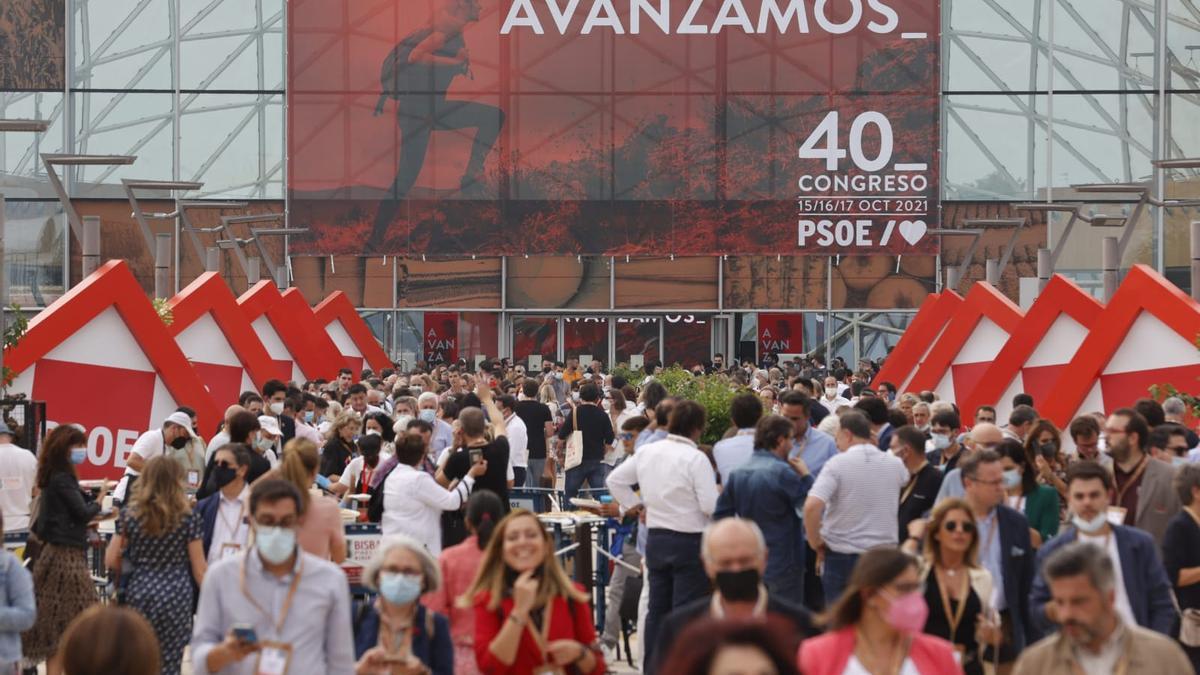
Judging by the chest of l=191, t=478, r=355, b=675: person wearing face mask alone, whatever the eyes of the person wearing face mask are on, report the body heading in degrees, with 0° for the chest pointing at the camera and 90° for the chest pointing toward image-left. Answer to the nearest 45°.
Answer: approximately 0°

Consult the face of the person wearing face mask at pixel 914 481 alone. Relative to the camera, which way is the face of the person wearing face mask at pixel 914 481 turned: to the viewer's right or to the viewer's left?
to the viewer's left

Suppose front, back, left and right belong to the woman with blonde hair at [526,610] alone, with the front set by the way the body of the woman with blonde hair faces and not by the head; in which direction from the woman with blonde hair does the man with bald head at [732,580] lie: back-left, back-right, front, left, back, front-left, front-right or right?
front-left

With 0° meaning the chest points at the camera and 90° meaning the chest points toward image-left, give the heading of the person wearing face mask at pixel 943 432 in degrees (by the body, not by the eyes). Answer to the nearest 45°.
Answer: approximately 45°

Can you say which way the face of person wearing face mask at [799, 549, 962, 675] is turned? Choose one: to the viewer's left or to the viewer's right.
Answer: to the viewer's right

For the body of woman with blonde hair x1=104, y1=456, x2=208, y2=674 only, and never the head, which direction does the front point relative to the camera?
away from the camera

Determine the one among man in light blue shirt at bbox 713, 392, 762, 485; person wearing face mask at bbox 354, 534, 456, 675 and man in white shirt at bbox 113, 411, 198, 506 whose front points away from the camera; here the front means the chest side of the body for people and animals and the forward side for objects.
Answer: man in light blue shirt at bbox 713, 392, 762, 485

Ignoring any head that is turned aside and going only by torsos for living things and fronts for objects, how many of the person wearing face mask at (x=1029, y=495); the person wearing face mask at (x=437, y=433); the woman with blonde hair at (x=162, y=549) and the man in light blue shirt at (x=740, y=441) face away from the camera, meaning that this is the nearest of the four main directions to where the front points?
2

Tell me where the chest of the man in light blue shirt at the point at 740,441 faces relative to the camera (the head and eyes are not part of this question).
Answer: away from the camera

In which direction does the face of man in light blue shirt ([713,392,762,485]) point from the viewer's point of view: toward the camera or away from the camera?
away from the camera
